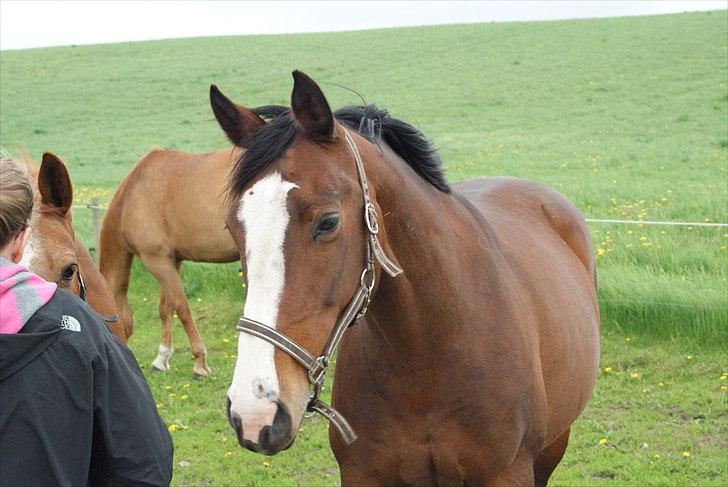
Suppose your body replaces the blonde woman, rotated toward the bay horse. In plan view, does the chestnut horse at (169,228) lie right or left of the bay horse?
left

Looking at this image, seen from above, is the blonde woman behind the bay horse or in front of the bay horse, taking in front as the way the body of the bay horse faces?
in front

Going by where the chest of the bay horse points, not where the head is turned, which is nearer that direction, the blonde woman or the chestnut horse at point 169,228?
the blonde woman

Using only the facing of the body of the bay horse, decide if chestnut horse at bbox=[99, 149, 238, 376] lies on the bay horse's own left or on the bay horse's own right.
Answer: on the bay horse's own right
